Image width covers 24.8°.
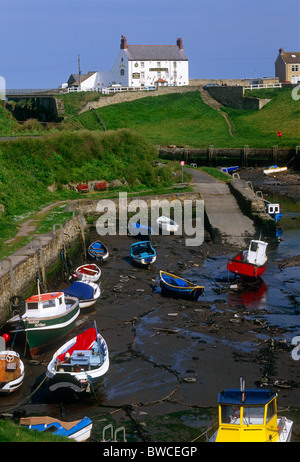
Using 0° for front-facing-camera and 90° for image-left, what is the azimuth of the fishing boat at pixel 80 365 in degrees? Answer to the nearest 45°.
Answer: approximately 225°

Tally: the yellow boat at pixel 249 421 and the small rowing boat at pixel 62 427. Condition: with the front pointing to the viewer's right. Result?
1

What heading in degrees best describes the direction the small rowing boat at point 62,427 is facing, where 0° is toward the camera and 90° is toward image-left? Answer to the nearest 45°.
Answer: approximately 270°

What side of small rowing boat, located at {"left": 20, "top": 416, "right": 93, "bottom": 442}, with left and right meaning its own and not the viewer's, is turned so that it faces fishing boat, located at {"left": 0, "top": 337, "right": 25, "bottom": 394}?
left

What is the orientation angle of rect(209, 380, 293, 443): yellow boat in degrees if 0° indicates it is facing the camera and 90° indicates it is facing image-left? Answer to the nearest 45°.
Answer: approximately 45°

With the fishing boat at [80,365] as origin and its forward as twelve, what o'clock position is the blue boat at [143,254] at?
The blue boat is roughly at 11 o'clock from the fishing boat.
